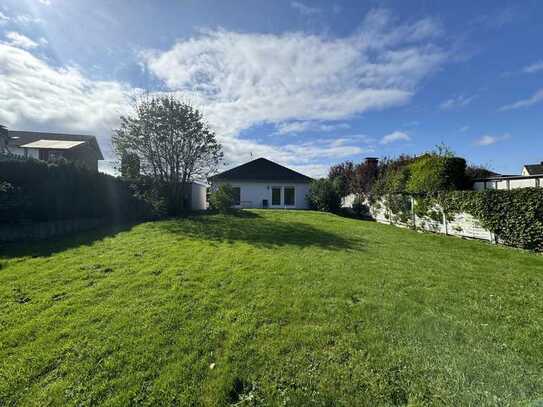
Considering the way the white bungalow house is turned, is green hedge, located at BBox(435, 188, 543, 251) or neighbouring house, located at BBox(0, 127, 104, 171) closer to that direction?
the green hedge

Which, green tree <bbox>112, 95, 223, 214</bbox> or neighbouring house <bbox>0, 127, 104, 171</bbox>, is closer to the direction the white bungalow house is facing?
the green tree

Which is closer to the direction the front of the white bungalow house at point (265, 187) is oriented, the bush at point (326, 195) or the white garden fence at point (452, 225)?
the white garden fence

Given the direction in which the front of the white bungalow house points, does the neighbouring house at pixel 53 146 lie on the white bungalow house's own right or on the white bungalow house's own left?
on the white bungalow house's own right

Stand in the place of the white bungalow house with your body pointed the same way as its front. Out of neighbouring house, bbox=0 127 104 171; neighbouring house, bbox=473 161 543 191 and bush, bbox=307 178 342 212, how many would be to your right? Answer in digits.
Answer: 1

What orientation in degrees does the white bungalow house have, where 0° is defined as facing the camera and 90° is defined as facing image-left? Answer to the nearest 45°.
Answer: approximately 0°

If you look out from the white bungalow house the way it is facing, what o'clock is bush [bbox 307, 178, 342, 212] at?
The bush is roughly at 10 o'clock from the white bungalow house.

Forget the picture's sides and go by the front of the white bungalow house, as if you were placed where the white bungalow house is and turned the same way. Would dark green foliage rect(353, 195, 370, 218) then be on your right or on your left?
on your left

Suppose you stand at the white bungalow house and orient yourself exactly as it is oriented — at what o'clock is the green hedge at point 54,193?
The green hedge is roughly at 1 o'clock from the white bungalow house.

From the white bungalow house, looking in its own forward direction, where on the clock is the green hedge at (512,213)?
The green hedge is roughly at 11 o'clock from the white bungalow house.
